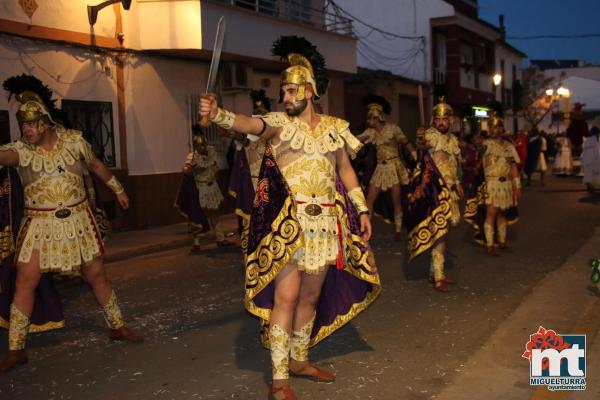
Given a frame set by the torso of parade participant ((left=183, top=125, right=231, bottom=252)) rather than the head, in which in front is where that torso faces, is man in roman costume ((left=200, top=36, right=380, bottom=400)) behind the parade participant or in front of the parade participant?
in front

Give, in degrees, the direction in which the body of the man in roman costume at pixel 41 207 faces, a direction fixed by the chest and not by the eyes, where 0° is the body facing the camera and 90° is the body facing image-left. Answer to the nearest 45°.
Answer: approximately 0°

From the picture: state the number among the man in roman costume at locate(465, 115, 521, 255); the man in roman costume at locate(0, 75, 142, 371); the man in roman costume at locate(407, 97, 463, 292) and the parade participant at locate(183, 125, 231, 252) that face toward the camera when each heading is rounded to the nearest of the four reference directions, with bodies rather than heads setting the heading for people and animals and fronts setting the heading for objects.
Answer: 4

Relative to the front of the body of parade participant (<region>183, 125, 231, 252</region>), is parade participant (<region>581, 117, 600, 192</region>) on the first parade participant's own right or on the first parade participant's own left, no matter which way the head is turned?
on the first parade participant's own left

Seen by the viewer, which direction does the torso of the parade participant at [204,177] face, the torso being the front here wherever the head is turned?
toward the camera

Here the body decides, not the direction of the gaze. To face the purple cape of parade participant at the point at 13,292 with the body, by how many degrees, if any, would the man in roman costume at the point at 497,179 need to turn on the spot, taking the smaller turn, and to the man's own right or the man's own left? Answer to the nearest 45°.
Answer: approximately 45° to the man's own right

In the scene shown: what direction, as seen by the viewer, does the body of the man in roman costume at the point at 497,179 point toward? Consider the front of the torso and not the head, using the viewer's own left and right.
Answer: facing the viewer

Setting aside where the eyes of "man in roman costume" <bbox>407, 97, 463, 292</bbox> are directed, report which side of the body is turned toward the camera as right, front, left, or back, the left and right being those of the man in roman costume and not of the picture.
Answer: front

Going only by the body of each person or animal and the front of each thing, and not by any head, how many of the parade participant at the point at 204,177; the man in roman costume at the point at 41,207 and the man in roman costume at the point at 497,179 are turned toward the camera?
3

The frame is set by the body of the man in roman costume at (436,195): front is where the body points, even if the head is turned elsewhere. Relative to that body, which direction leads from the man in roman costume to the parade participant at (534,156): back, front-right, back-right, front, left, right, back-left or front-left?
back

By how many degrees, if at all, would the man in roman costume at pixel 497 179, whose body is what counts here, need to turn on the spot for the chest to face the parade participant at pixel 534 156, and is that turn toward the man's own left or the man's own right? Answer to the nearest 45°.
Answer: approximately 180°

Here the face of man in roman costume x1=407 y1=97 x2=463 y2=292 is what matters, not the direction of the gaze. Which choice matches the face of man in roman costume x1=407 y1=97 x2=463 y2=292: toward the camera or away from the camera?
toward the camera

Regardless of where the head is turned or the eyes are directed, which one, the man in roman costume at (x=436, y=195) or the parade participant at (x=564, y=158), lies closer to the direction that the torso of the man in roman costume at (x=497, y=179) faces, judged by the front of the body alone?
the man in roman costume
